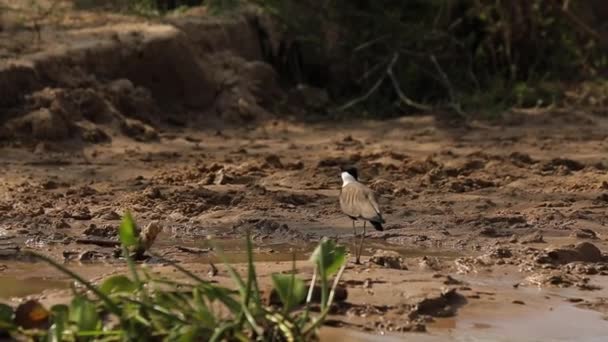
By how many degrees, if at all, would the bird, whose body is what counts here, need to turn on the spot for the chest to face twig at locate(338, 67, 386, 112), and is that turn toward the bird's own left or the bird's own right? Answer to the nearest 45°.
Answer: approximately 45° to the bird's own right

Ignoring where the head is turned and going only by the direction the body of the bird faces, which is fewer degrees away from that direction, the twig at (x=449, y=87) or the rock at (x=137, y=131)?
the rock

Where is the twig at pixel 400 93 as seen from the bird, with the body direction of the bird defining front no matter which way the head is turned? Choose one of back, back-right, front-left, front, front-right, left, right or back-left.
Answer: front-right

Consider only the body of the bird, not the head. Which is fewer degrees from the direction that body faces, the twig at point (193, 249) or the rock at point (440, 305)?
the twig

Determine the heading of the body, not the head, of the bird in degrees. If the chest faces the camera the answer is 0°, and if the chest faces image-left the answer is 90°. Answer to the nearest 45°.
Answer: approximately 135°

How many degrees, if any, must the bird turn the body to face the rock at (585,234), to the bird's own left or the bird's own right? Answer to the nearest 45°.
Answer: approximately 90° to the bird's own right

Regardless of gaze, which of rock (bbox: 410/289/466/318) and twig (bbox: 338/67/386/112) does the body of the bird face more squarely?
the twig

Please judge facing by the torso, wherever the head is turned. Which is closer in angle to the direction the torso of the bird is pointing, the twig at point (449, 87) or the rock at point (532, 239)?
the twig

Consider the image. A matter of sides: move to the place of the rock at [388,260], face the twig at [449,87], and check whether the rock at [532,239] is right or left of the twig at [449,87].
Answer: right
